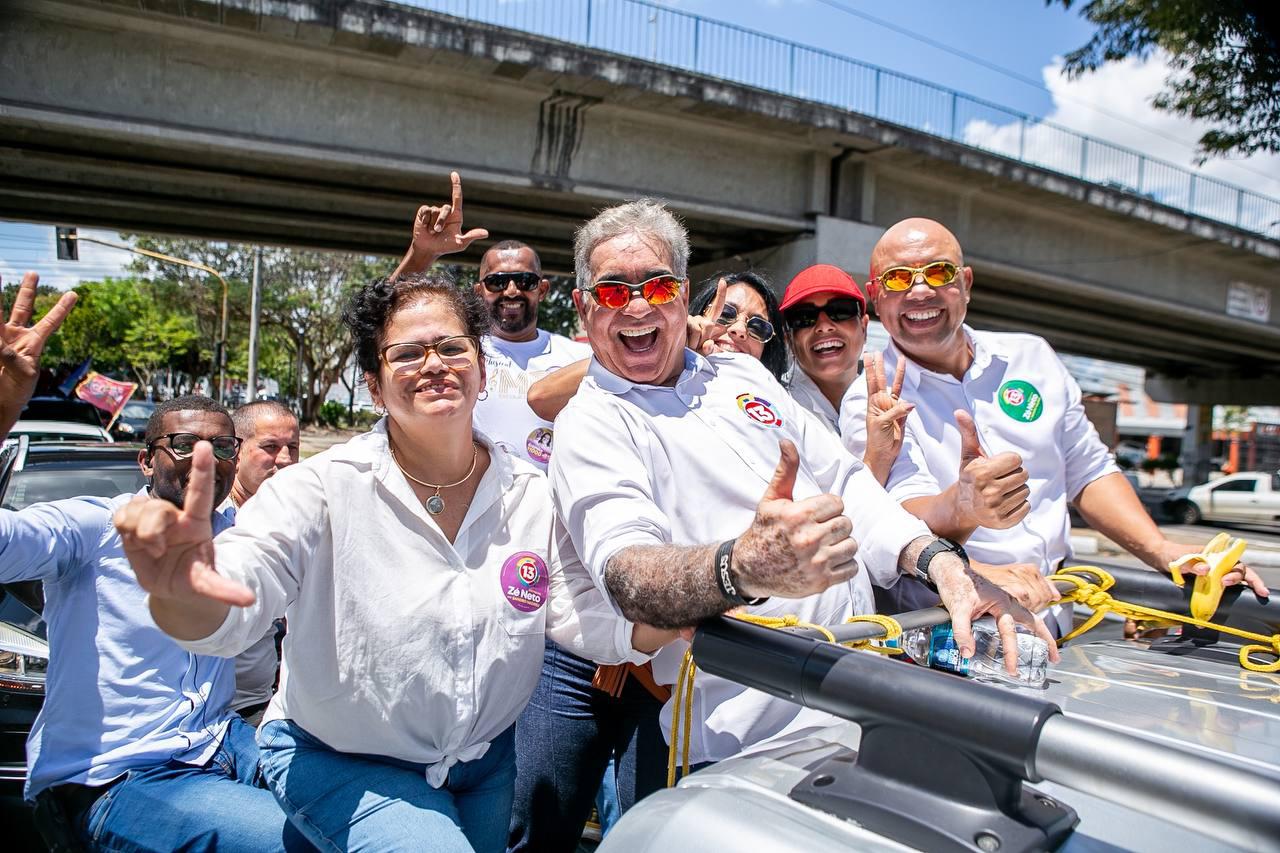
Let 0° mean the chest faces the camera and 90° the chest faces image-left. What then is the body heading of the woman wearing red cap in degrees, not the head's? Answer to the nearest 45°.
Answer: approximately 0°

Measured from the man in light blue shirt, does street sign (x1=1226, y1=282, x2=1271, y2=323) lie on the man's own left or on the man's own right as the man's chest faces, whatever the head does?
on the man's own left

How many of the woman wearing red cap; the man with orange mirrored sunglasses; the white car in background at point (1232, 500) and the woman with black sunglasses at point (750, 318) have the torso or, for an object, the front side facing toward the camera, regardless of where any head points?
3

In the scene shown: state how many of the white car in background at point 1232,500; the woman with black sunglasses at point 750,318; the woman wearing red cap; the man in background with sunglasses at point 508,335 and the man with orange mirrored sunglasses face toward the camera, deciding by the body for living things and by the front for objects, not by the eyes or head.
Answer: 4
